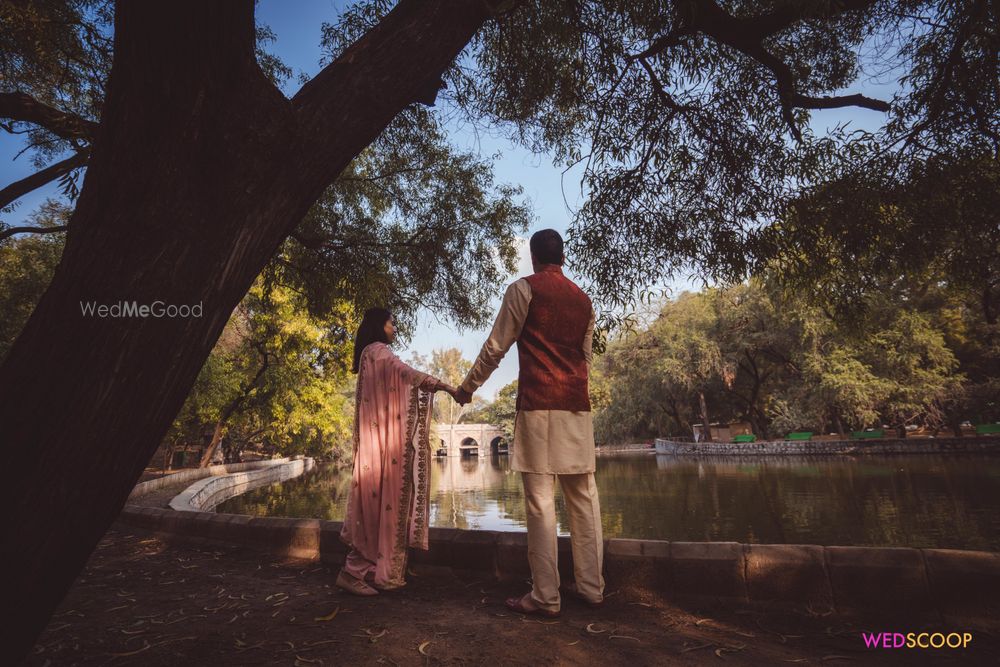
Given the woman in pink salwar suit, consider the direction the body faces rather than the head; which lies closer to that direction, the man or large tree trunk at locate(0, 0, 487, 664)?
the man

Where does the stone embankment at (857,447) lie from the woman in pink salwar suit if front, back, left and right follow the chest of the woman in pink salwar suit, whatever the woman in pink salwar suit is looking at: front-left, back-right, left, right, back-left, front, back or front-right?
front-left

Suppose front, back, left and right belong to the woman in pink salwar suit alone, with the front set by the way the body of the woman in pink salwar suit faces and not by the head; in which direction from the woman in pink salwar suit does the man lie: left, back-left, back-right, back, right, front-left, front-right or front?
front-right

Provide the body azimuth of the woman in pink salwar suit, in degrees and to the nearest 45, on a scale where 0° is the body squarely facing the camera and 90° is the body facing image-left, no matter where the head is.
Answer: approximately 270°

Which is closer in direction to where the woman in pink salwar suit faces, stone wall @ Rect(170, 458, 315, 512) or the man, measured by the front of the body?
the man

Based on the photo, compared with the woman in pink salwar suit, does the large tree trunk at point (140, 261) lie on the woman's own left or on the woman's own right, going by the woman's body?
on the woman's own right

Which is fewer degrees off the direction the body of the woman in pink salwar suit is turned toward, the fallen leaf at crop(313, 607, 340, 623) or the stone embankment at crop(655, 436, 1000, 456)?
the stone embankment

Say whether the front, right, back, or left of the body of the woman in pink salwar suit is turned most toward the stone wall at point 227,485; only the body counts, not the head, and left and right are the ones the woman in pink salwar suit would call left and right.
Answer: left
